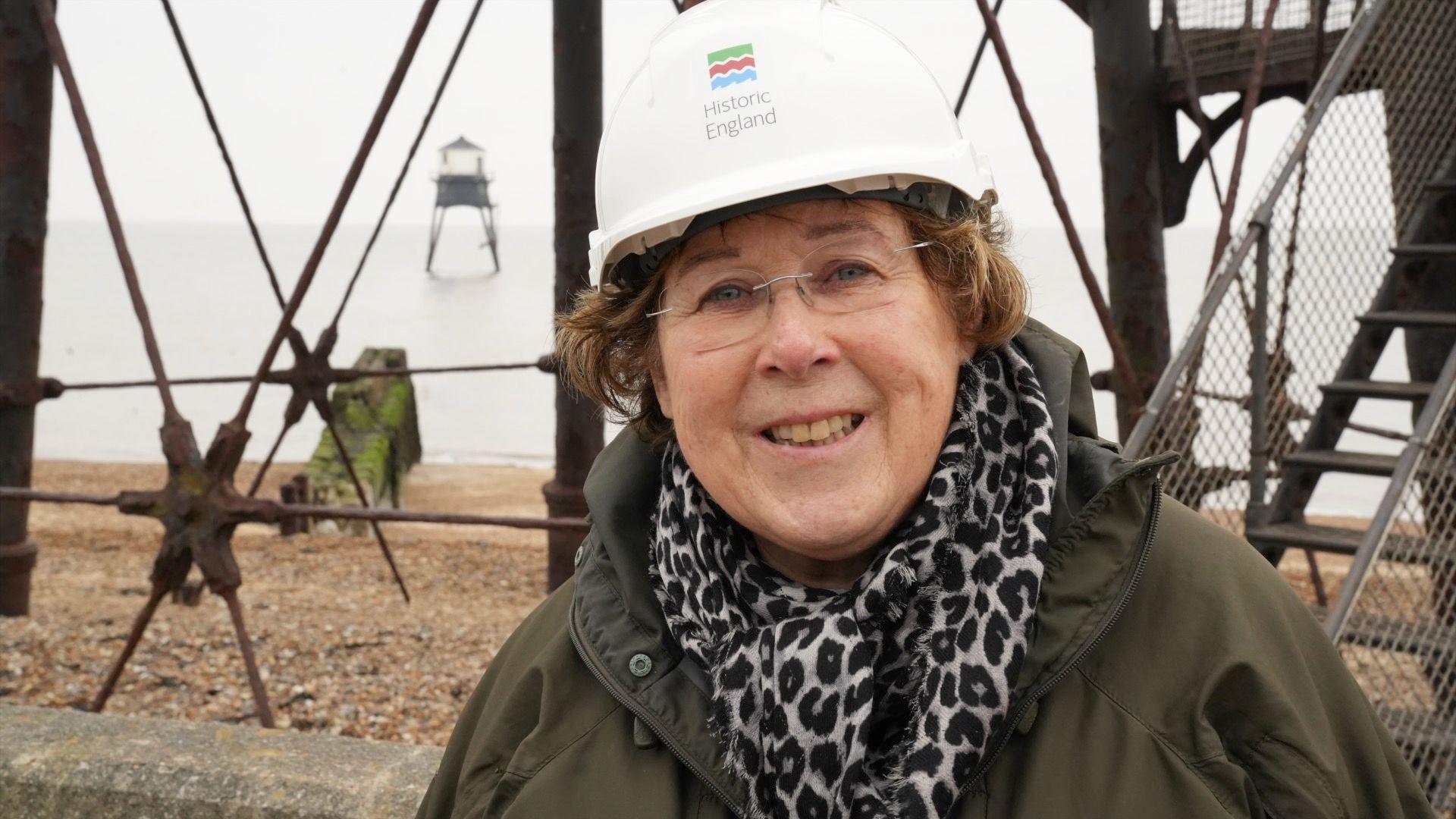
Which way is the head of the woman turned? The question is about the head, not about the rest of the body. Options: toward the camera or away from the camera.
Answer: toward the camera

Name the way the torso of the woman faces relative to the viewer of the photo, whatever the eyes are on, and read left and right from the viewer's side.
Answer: facing the viewer

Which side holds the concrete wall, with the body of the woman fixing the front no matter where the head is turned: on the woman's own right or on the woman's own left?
on the woman's own right

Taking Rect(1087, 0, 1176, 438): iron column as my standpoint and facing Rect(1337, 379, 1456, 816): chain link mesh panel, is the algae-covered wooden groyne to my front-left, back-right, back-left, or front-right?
back-right

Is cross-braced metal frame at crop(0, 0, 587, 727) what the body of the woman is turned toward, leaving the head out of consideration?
no

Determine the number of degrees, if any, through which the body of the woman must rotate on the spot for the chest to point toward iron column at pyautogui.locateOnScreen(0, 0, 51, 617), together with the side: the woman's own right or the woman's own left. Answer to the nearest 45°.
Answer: approximately 135° to the woman's own right

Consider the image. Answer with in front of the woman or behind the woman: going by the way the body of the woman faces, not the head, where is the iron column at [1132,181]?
behind

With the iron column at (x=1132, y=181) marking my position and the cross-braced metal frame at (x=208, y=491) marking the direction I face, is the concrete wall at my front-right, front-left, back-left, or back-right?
front-left

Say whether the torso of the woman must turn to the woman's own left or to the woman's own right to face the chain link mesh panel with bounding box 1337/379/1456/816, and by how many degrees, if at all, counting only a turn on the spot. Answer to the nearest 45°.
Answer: approximately 135° to the woman's own left

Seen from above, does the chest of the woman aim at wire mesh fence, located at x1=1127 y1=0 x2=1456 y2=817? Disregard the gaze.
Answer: no

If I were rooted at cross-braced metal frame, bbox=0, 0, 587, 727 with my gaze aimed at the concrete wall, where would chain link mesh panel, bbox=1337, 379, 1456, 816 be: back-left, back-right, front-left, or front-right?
front-left
